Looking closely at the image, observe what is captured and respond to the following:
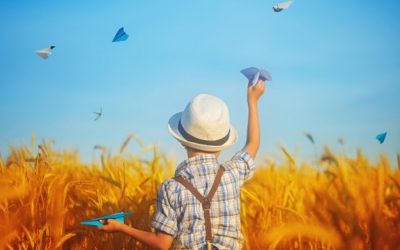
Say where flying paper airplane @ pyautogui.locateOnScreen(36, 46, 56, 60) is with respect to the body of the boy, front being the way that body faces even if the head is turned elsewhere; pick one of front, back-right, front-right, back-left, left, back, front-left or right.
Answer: front-left

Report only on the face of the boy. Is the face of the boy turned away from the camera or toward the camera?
away from the camera

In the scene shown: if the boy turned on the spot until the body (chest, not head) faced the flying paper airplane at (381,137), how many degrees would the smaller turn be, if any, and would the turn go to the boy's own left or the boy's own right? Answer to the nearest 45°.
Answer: approximately 45° to the boy's own right

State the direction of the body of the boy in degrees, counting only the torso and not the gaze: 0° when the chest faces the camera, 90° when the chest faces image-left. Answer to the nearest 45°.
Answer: approximately 180°
